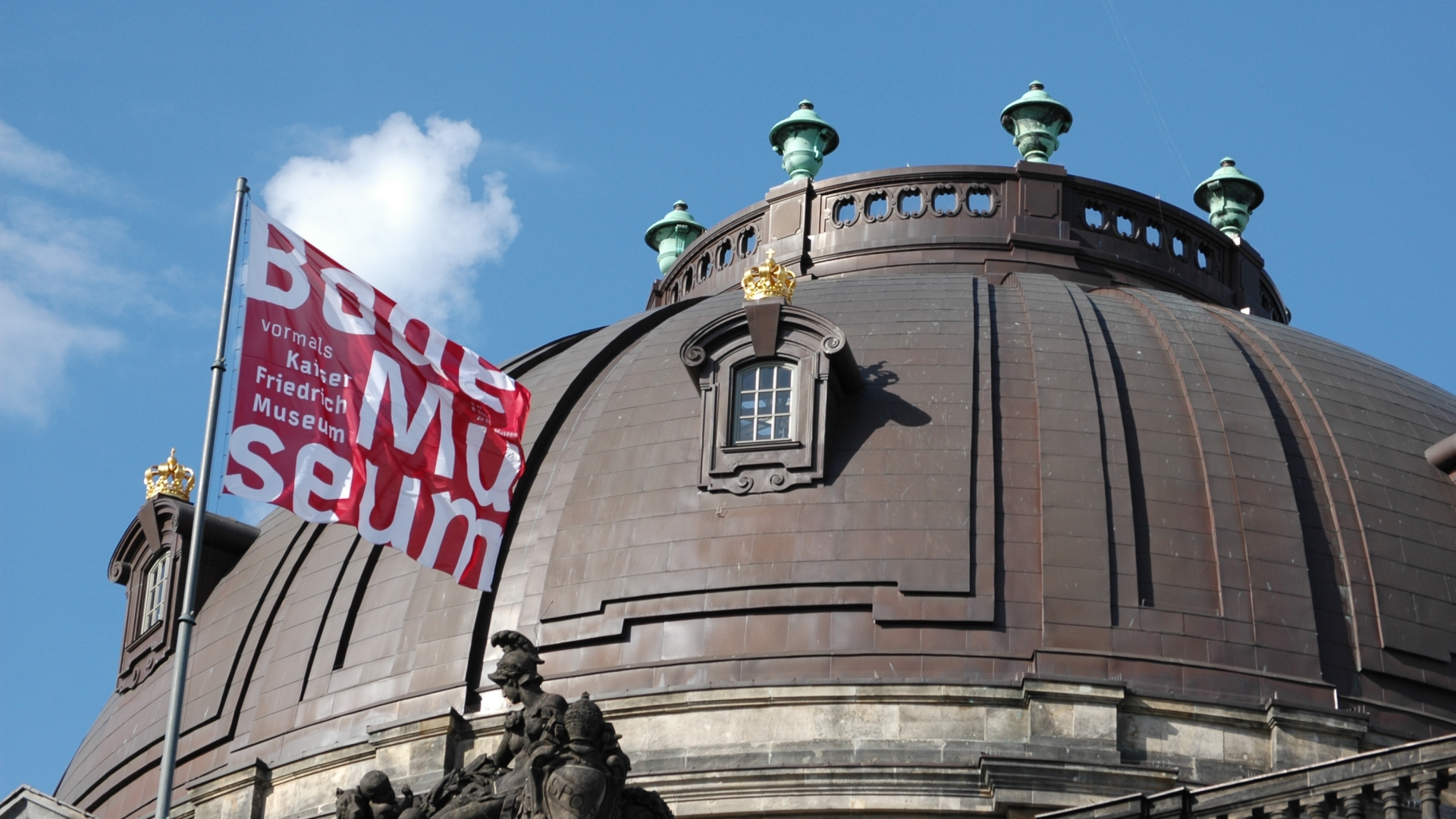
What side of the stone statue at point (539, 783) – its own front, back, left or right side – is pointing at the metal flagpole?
front

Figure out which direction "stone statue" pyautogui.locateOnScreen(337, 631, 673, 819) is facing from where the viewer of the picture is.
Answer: facing the viewer and to the left of the viewer
